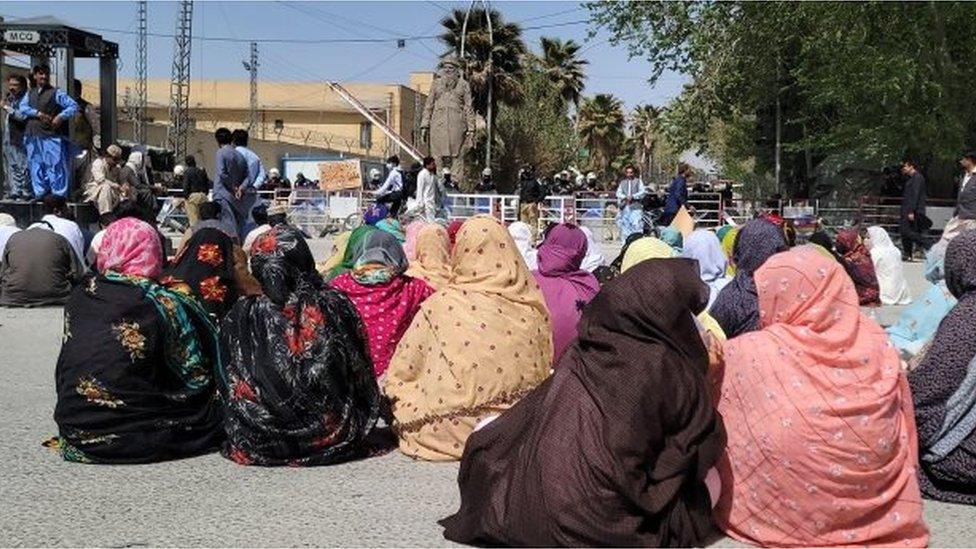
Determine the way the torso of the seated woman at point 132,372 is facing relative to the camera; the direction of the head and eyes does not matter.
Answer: away from the camera

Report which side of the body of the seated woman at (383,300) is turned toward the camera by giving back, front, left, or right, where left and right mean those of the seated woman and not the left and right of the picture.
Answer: back

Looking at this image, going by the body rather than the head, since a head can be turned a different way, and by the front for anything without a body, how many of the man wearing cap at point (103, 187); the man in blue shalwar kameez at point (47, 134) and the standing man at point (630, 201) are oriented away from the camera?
0

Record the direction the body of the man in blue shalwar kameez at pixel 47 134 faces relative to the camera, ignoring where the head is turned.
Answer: toward the camera

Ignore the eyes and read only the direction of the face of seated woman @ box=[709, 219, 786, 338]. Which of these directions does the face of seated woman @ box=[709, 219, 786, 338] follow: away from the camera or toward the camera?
away from the camera

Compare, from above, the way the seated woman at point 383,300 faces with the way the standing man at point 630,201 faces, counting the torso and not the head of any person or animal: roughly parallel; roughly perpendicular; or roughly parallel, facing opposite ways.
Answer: roughly parallel, facing opposite ways

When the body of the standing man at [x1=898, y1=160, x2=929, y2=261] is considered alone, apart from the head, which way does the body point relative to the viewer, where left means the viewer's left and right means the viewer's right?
facing to the left of the viewer

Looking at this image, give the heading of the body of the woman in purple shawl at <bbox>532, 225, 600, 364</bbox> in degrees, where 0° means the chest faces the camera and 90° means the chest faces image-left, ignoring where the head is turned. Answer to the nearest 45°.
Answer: approximately 180°

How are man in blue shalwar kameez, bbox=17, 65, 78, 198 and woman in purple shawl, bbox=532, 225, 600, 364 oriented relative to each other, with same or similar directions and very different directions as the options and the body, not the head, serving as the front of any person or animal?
very different directions

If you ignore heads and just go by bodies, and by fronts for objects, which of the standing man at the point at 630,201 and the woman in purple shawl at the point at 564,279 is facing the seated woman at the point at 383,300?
the standing man

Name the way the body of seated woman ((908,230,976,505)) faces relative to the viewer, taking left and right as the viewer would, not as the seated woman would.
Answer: facing away from the viewer

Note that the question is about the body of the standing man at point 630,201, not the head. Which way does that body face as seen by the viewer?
toward the camera
